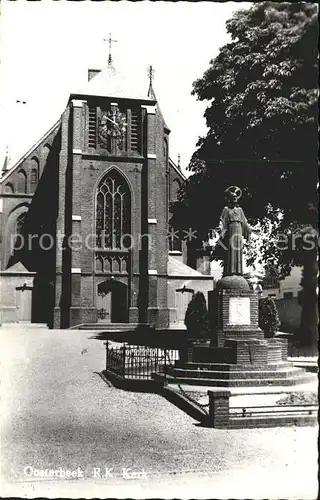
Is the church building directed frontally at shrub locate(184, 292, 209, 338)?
yes

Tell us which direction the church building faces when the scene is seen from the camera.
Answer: facing the viewer

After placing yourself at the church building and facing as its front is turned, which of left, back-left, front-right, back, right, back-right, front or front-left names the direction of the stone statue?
front

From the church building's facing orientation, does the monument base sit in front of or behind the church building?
in front

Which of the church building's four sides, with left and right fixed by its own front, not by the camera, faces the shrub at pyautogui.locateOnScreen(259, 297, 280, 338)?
front

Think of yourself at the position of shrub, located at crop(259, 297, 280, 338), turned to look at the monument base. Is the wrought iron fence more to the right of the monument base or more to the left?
right

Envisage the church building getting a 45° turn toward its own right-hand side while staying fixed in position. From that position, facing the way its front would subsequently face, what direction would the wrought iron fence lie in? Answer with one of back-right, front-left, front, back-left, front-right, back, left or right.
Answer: front-left
